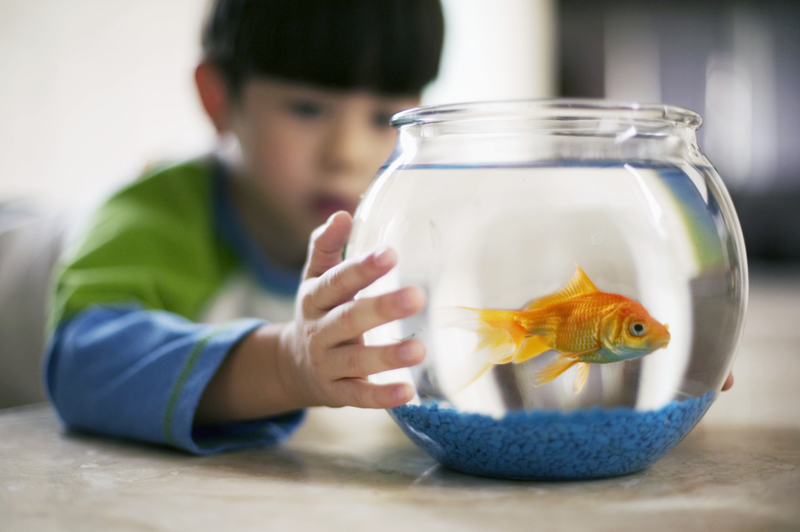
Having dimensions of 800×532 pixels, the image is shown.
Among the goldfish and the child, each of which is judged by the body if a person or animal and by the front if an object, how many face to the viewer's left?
0

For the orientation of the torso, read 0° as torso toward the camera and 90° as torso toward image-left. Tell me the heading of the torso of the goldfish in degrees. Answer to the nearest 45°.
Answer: approximately 270°

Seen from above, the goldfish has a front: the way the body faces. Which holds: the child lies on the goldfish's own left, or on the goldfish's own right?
on the goldfish's own left

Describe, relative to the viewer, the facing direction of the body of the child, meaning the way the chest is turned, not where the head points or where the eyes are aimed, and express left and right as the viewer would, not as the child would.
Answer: facing the viewer and to the right of the viewer
